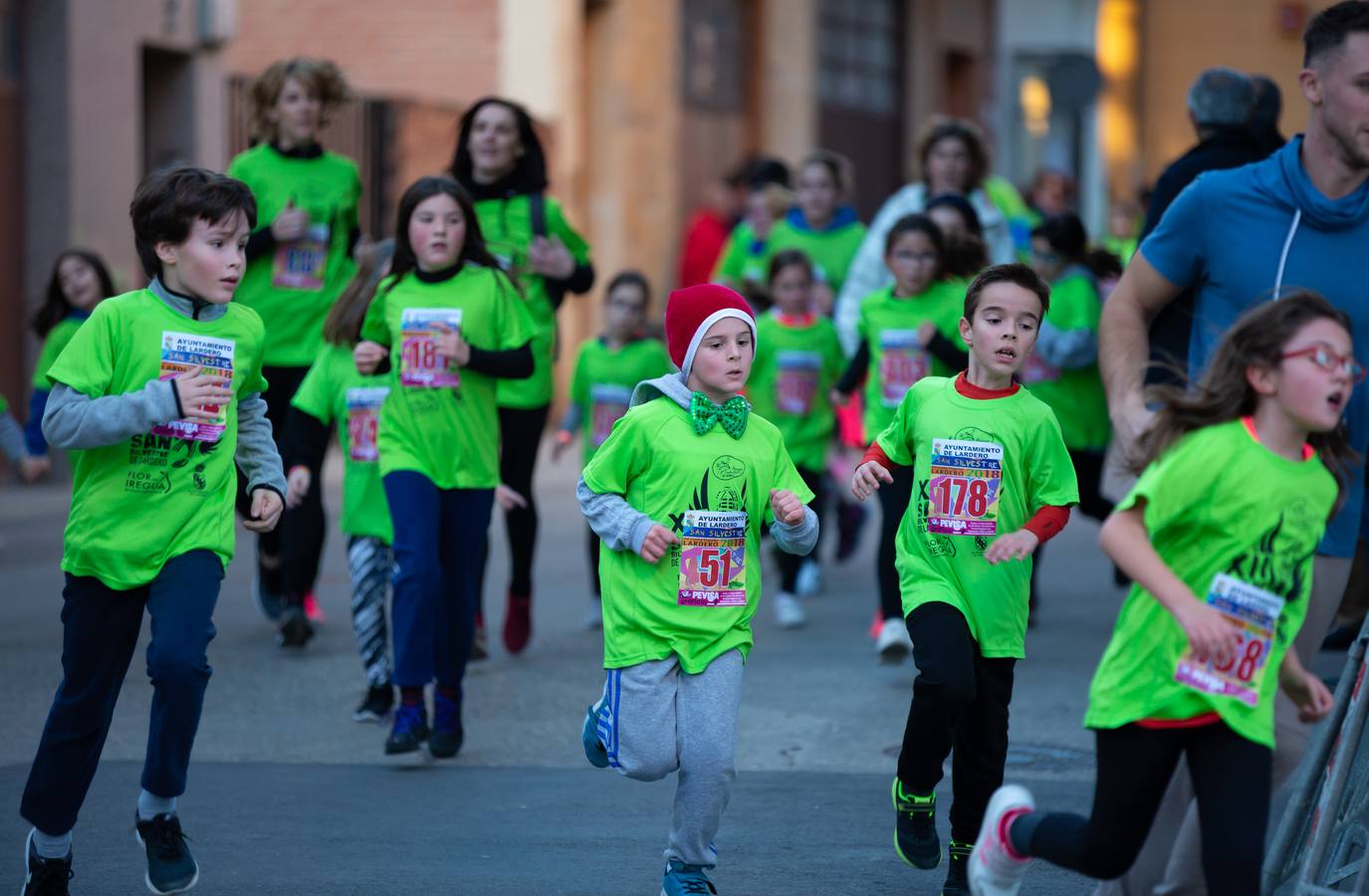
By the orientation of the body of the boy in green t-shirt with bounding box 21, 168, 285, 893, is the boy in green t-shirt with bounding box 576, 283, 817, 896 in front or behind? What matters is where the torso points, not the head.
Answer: in front

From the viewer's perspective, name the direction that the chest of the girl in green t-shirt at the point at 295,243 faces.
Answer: toward the camera

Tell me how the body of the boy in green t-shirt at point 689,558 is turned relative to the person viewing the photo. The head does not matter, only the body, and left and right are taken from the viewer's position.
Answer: facing the viewer and to the right of the viewer

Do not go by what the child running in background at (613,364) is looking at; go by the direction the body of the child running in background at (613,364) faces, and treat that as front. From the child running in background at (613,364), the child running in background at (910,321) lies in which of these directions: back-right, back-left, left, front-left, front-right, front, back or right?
front-left

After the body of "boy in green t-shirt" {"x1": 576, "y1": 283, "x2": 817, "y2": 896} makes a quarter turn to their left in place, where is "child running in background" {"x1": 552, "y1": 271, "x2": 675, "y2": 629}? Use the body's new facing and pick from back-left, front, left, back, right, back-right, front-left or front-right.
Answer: front-left

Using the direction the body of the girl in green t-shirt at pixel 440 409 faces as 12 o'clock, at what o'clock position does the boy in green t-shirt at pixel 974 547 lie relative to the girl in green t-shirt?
The boy in green t-shirt is roughly at 11 o'clock from the girl in green t-shirt.

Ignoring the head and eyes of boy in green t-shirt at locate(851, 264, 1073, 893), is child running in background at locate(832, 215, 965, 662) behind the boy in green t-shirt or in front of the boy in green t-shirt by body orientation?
behind

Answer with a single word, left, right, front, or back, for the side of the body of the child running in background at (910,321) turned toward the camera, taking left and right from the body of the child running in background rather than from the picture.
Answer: front

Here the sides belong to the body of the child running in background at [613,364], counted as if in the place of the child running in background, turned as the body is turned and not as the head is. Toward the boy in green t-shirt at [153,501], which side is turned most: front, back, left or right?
front

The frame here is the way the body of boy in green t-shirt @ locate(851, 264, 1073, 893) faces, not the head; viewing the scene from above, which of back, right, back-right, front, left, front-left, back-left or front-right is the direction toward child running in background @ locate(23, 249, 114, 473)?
back-right

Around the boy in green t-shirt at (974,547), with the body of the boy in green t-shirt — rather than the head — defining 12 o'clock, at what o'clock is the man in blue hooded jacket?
The man in blue hooded jacket is roughly at 10 o'clock from the boy in green t-shirt.

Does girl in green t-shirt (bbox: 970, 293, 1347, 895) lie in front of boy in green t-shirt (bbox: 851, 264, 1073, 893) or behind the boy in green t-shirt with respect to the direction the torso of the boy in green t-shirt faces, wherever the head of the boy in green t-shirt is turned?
in front

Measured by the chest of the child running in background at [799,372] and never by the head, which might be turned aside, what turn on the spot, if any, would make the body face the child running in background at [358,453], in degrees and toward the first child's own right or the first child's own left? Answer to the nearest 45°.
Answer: approximately 45° to the first child's own right
